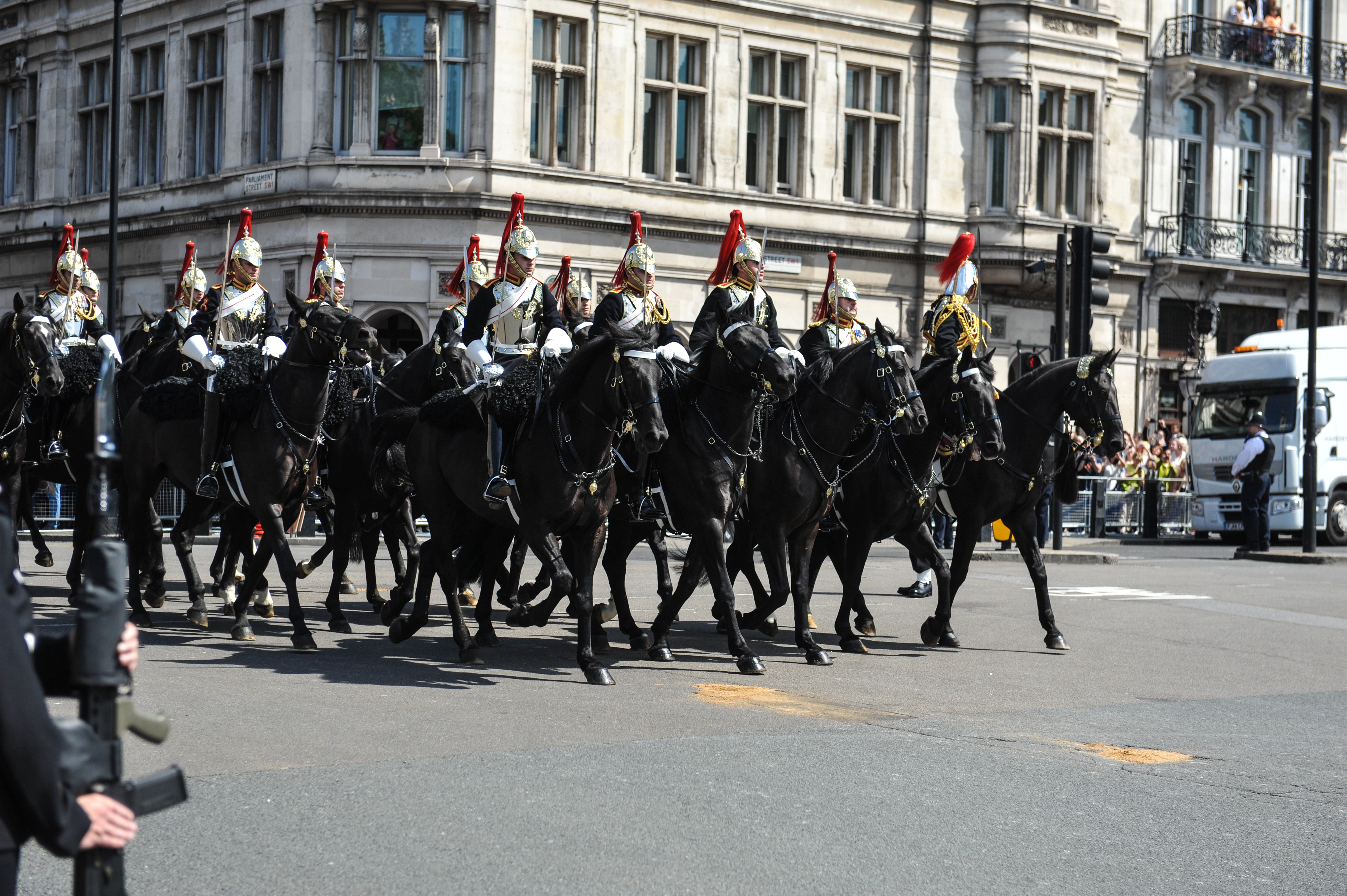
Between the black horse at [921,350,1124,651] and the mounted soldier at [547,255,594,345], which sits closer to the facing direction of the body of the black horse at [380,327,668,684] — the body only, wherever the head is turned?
the black horse

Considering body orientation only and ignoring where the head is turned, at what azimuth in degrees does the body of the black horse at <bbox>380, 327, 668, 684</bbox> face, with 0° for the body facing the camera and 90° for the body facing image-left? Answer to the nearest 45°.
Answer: approximately 315°

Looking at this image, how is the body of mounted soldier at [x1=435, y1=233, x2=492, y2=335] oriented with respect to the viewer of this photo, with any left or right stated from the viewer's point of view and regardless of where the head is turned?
facing the viewer and to the right of the viewer

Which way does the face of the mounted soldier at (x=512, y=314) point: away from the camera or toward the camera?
toward the camera

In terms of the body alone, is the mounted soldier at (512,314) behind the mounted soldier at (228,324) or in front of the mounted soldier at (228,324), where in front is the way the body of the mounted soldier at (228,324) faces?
in front

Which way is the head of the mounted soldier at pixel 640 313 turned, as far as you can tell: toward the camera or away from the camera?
toward the camera

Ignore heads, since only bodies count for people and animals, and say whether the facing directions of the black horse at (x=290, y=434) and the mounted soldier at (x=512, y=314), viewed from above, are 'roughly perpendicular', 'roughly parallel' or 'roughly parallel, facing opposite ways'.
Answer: roughly parallel

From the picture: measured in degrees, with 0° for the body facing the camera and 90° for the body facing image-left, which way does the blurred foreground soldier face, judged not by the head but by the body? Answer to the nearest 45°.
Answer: approximately 270°

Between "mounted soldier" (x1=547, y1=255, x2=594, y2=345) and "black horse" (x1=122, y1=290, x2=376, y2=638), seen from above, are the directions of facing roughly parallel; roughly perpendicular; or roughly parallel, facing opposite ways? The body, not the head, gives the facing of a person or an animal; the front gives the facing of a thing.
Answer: roughly parallel

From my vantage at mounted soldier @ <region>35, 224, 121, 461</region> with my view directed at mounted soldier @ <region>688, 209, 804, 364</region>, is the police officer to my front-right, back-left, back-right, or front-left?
front-left

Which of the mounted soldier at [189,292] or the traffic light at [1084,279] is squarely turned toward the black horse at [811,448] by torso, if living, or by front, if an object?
the mounted soldier

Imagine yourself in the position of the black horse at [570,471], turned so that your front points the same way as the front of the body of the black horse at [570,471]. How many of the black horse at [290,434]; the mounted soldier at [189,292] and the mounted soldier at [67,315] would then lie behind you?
3
